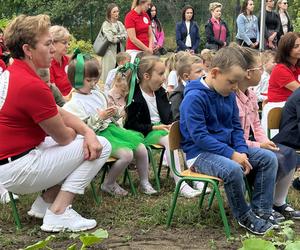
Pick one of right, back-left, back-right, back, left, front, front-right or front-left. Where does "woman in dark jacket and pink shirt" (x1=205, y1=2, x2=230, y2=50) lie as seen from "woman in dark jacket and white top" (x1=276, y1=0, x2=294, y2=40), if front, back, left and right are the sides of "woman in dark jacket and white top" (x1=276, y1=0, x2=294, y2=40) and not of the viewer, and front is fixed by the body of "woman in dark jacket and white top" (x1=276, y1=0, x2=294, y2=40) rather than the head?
back-right

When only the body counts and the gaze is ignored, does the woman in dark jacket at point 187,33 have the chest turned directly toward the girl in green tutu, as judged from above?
yes

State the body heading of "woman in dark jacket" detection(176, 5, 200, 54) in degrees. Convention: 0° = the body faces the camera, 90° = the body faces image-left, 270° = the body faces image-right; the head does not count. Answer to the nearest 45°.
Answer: approximately 0°

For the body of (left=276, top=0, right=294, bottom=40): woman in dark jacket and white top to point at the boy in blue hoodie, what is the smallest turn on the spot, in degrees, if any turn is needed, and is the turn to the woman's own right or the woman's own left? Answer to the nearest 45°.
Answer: approximately 45° to the woman's own right

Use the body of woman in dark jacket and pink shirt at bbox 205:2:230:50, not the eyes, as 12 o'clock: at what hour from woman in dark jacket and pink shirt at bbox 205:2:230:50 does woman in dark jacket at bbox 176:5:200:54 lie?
woman in dark jacket at bbox 176:5:200:54 is roughly at 4 o'clock from woman in dark jacket and pink shirt at bbox 205:2:230:50.

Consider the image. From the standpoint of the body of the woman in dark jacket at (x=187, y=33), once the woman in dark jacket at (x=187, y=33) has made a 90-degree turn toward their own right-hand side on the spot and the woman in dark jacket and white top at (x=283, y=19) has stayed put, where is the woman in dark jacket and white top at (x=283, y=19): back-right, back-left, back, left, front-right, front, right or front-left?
back

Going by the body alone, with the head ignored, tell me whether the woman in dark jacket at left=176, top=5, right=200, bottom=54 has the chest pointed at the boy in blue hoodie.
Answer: yes

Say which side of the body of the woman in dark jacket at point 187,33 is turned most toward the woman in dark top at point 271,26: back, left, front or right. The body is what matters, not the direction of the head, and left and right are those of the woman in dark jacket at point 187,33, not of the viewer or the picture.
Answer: left

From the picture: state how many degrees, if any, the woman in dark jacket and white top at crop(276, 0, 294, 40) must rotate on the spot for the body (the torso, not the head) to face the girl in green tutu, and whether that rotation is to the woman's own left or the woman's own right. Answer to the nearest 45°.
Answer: approximately 45° to the woman's own right

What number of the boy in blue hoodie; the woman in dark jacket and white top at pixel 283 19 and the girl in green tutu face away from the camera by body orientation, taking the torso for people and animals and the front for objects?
0

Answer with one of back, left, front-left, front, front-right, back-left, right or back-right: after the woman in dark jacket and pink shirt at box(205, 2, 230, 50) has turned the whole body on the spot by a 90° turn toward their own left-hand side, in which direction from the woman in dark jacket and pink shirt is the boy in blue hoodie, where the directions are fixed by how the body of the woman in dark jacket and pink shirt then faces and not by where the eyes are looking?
back-right

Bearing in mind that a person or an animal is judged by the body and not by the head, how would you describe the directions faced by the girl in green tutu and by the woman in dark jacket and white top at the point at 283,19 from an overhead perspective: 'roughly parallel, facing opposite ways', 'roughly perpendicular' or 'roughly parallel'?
roughly perpendicular

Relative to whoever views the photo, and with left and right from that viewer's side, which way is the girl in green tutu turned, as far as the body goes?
facing the viewer and to the right of the viewer
